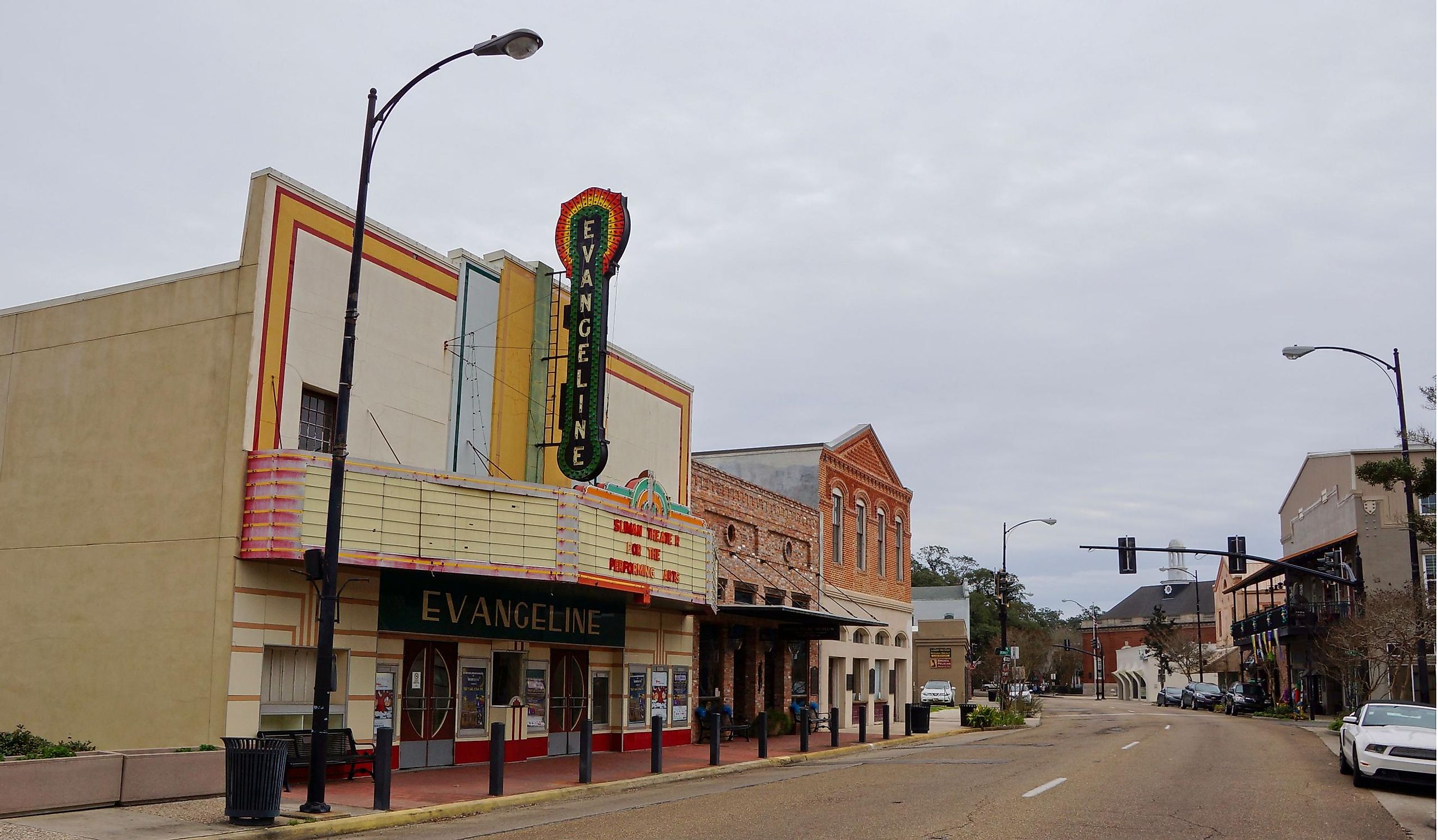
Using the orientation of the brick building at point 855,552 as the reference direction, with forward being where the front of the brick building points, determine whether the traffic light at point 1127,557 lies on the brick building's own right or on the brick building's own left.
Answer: on the brick building's own left

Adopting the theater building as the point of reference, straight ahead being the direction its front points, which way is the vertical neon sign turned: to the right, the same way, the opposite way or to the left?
to the right

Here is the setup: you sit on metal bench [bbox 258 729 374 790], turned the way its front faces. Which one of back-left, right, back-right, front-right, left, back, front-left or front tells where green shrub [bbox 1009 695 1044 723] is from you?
left

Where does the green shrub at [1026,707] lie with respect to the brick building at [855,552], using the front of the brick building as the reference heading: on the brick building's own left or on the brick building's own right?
on the brick building's own left

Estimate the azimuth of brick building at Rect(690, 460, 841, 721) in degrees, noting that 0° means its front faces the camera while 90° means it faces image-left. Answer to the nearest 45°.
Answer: approximately 315°

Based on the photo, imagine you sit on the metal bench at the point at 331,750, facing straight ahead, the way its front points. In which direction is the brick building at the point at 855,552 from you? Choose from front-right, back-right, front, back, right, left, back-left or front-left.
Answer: left

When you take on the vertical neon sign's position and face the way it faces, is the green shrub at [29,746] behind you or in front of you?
in front

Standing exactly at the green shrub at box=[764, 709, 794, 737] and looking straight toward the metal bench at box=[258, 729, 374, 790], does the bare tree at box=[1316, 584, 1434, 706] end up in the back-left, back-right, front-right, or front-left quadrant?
back-left

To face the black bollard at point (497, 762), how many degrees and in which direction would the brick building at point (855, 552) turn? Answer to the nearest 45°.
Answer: approximately 45° to its right

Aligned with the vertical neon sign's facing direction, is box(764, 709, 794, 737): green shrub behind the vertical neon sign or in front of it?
behind

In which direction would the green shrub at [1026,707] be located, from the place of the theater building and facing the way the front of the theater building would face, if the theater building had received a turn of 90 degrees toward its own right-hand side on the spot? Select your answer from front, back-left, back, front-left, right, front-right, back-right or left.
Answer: back

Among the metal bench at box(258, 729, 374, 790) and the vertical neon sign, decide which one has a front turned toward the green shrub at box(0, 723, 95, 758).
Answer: the vertical neon sign

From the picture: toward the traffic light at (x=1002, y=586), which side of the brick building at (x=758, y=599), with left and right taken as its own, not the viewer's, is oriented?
left

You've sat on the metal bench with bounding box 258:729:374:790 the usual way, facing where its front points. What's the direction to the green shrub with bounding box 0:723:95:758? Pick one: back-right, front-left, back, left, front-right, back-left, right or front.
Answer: right
